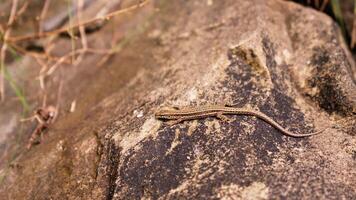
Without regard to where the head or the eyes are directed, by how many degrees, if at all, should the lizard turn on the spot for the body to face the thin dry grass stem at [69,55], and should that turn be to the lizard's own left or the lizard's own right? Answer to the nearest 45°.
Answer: approximately 45° to the lizard's own right

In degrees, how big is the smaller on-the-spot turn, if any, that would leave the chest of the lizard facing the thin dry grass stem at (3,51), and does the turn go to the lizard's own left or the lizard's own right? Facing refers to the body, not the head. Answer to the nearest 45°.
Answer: approximately 45° to the lizard's own right

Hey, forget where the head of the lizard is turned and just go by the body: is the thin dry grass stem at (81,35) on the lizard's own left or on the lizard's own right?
on the lizard's own right

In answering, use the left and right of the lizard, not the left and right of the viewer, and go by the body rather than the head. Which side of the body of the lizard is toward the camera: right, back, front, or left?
left

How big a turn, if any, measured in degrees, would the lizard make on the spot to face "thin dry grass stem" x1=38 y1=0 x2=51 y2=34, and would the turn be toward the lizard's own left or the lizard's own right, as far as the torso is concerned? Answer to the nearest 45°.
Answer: approximately 45° to the lizard's own right
